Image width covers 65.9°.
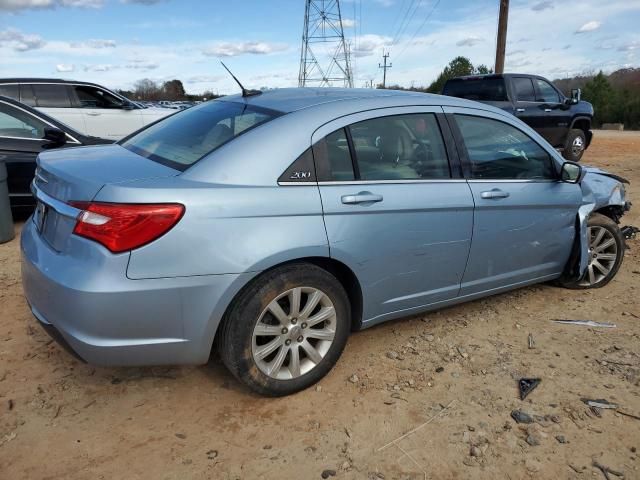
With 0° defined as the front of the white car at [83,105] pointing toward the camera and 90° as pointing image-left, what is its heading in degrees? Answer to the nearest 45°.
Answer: approximately 270°

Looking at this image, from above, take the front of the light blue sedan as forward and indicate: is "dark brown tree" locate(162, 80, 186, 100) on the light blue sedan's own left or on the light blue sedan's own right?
on the light blue sedan's own left

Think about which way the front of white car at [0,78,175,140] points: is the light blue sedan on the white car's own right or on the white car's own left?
on the white car's own right

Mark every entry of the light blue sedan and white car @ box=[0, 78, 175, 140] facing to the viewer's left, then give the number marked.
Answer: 0

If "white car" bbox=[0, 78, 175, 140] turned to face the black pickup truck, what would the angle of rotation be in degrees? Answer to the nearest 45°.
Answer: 0° — it already faces it

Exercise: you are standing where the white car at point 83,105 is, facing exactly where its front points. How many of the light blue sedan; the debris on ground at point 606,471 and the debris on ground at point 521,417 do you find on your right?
3

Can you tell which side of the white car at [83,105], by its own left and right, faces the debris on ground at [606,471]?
right

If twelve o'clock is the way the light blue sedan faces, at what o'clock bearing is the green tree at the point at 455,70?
The green tree is roughly at 11 o'clock from the light blue sedan.

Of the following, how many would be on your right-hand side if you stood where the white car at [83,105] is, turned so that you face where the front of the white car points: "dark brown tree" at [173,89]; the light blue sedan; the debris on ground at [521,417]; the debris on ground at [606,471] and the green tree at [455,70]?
3

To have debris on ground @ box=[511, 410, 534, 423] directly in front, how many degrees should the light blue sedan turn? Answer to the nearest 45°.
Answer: approximately 45° to its right

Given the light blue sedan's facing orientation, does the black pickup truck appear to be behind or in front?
in front

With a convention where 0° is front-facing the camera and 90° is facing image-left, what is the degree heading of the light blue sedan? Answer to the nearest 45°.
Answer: approximately 225°

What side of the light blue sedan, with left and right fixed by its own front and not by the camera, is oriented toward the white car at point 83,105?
left

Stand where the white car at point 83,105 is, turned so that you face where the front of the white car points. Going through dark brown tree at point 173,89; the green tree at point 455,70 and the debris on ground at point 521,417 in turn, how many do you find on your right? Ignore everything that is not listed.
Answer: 1

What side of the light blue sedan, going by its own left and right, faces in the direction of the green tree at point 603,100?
front

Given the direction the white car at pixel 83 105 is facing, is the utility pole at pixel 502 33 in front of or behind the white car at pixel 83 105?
in front
